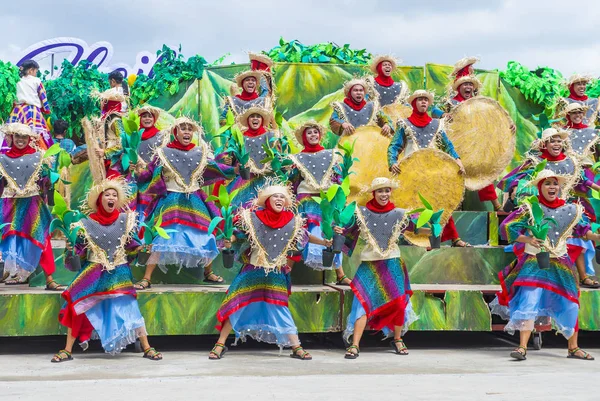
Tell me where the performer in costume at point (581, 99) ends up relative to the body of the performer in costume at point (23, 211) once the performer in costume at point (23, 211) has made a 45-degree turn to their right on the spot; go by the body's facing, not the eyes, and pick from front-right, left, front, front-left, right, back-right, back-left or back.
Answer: back-left

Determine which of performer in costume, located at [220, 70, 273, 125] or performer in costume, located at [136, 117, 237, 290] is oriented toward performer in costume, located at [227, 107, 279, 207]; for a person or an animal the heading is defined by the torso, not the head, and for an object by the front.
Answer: performer in costume, located at [220, 70, 273, 125]

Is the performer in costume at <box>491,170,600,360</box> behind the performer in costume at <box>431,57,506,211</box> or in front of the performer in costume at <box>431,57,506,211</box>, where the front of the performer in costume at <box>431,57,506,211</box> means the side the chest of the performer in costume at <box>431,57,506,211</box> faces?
in front

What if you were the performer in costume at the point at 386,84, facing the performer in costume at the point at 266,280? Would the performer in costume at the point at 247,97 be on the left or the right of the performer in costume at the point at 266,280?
right

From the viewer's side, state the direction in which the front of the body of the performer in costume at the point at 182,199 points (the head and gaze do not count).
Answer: toward the camera

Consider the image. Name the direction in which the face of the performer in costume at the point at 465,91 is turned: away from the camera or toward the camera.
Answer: toward the camera

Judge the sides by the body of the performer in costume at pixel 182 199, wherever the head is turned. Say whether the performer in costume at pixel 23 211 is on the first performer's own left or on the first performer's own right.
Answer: on the first performer's own right

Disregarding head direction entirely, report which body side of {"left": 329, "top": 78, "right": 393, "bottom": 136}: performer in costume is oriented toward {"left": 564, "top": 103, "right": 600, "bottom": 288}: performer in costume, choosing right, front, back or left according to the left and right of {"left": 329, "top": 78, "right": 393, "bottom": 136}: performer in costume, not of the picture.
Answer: left

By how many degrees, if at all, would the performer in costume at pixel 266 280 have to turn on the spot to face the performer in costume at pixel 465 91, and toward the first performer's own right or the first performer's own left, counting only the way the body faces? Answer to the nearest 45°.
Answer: approximately 135° to the first performer's own left

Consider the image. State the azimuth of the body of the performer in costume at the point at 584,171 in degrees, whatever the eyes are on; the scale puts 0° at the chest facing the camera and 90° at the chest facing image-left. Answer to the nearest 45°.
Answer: approximately 0°

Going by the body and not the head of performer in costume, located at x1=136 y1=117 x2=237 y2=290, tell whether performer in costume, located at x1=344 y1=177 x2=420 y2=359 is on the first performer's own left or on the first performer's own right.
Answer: on the first performer's own left

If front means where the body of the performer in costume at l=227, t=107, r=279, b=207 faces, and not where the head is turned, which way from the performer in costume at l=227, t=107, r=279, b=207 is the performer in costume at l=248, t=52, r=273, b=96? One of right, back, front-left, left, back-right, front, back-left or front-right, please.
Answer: back

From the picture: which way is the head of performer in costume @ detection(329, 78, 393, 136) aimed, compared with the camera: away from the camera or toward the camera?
toward the camera

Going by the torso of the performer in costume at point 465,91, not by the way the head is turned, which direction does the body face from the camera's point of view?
toward the camera

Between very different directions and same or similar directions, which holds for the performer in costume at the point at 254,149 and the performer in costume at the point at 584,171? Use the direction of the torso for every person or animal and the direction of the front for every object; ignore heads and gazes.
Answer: same or similar directions
